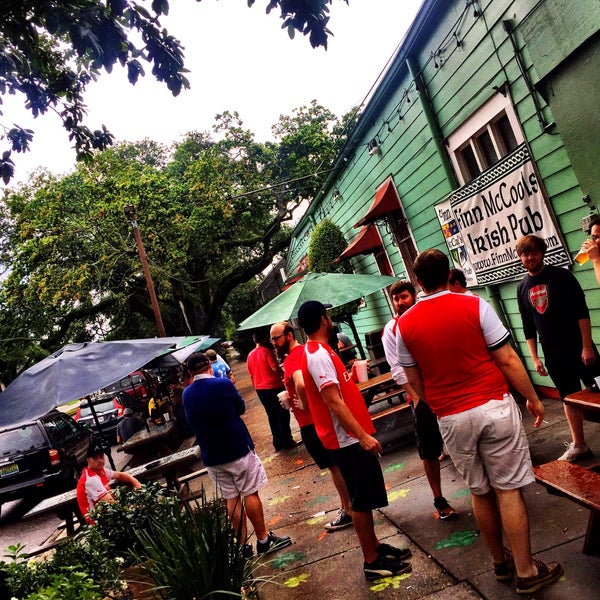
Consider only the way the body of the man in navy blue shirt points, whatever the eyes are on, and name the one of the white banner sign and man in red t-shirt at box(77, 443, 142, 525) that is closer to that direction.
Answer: the white banner sign

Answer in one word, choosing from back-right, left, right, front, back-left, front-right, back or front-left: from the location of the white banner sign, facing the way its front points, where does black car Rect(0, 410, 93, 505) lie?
front-right

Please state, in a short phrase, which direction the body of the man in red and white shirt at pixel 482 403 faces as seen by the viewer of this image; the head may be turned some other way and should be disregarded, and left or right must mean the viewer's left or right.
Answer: facing away from the viewer

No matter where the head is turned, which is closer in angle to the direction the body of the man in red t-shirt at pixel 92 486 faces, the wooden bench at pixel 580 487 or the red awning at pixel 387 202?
the wooden bench

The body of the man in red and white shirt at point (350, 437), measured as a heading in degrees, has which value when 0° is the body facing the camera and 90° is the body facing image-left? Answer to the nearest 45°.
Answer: approximately 270°

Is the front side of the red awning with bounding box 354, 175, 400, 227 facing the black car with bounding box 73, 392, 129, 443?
no

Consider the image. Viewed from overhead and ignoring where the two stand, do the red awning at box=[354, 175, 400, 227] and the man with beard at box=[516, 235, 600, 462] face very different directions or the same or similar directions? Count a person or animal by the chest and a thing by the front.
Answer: same or similar directions

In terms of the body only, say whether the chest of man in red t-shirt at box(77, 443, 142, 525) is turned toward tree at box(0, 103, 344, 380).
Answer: no

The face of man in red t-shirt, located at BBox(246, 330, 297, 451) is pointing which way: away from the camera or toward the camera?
away from the camera

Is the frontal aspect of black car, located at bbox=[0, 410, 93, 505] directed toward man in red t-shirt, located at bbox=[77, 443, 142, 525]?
no

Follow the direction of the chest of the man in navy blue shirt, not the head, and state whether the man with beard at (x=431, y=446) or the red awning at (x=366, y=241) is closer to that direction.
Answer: the red awning

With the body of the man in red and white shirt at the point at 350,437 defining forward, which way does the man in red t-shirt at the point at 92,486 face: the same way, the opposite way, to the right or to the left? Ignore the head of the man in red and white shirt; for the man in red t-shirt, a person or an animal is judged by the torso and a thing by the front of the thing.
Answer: the same way

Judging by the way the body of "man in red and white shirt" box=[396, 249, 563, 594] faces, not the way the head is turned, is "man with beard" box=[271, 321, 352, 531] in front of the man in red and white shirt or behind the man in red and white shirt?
in front
